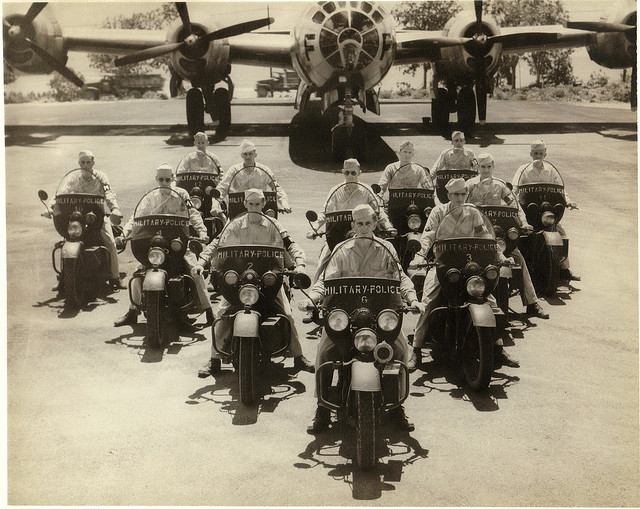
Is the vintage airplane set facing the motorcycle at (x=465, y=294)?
yes

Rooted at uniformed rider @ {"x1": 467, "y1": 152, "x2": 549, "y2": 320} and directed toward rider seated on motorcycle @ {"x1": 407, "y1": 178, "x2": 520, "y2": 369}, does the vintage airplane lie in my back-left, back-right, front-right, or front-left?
back-right

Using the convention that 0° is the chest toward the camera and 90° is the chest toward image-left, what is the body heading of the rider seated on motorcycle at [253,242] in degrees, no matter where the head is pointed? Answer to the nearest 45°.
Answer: approximately 0°

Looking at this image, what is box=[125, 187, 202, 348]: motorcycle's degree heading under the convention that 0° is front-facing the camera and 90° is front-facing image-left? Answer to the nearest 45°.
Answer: approximately 0°

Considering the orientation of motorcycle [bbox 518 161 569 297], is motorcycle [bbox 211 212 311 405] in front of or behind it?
in front

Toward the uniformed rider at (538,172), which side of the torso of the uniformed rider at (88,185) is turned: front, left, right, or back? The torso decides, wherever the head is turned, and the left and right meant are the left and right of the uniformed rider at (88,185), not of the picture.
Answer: left

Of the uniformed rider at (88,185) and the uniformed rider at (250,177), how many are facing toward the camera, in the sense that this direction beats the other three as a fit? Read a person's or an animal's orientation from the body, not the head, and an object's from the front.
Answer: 2
